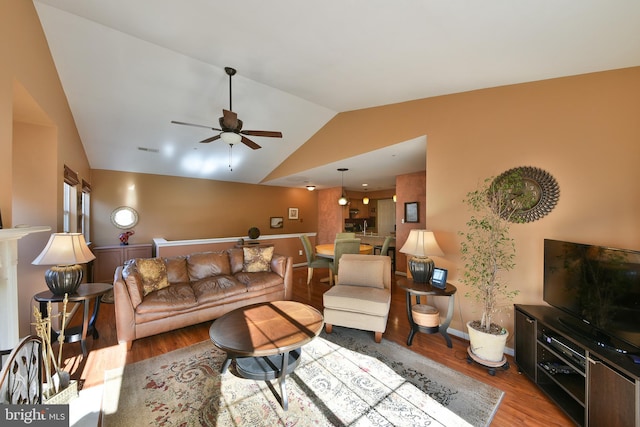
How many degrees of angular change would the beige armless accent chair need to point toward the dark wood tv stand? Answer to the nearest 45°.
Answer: approximately 90° to its left

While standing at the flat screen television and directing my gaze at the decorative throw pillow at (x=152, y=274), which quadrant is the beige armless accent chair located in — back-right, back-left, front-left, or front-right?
front-right

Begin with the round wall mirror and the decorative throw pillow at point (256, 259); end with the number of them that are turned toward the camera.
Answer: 2

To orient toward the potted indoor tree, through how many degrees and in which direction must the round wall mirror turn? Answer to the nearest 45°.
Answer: approximately 45° to its left

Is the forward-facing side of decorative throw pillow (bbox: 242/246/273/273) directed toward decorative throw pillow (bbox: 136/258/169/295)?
no

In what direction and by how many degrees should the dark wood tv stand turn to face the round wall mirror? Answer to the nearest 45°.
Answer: approximately 45° to its right

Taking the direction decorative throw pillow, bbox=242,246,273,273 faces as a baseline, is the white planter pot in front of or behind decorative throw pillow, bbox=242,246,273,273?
in front

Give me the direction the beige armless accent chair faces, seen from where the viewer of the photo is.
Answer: facing the viewer and to the left of the viewer

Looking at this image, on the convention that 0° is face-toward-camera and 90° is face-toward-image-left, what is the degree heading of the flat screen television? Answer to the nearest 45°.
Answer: approximately 45°

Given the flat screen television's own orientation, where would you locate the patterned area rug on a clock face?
The patterned area rug is roughly at 12 o'clock from the flat screen television.

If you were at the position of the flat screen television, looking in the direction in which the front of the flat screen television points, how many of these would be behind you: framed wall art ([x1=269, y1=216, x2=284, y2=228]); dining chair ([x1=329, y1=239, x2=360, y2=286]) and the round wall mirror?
0

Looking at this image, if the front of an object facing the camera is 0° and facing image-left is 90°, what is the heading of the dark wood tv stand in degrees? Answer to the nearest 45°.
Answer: approximately 45°

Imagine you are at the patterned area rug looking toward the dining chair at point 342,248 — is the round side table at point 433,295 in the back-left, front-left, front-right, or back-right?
front-right

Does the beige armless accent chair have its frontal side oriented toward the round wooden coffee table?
yes

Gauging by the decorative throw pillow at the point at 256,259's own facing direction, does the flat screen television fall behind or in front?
in front

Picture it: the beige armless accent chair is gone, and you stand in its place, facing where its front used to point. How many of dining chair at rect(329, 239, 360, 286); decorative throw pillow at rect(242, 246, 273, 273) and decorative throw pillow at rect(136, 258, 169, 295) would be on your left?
0

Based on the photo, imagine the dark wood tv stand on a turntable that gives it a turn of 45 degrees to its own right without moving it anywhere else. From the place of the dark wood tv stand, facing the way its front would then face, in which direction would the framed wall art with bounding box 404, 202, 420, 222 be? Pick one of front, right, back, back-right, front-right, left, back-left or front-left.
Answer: front-right

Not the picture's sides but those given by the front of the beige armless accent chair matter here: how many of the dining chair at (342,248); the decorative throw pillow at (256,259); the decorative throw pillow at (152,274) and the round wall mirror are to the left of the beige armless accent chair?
0

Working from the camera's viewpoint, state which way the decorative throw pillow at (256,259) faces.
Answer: facing the viewer

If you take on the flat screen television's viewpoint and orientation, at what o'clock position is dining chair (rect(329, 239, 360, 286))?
The dining chair is roughly at 2 o'clock from the flat screen television.

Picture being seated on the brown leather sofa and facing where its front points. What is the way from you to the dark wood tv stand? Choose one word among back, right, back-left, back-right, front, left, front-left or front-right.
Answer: front

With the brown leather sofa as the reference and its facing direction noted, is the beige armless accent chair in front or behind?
in front

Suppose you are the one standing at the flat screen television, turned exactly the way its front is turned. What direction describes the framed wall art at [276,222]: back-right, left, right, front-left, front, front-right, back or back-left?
front-right

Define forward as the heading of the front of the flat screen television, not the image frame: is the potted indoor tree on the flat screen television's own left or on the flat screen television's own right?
on the flat screen television's own right

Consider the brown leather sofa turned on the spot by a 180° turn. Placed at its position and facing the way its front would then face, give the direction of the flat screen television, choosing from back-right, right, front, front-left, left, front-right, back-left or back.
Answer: back
